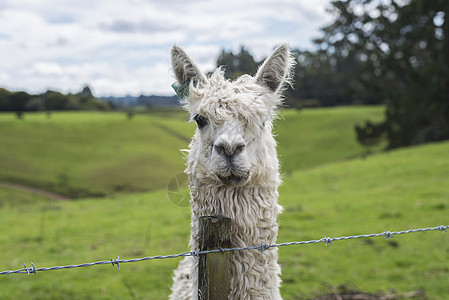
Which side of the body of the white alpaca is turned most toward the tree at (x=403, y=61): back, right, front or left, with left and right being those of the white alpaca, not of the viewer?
back

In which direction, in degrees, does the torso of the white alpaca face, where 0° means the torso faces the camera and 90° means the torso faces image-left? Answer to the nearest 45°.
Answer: approximately 0°
